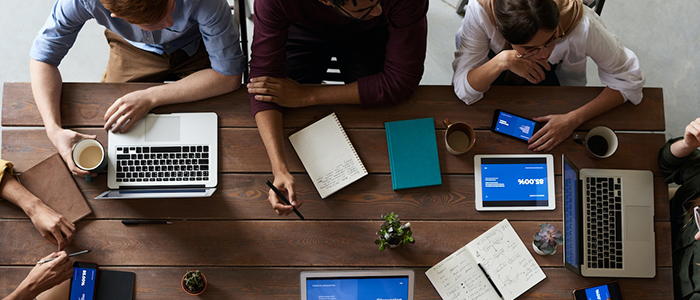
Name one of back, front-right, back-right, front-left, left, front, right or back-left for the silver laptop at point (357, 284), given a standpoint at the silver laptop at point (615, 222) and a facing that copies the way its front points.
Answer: back-right

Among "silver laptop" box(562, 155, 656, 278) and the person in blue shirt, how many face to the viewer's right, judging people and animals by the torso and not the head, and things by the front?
1

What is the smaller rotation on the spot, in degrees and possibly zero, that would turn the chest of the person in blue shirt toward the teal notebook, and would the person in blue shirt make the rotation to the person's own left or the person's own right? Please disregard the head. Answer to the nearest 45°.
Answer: approximately 45° to the person's own left

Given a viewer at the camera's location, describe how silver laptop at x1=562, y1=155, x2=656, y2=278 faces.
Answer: facing to the right of the viewer

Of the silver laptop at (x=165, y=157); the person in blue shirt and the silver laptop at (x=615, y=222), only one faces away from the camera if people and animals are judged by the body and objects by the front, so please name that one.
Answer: the silver laptop at (x=165, y=157)

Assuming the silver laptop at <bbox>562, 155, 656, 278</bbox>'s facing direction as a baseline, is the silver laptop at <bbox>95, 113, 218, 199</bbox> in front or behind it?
behind

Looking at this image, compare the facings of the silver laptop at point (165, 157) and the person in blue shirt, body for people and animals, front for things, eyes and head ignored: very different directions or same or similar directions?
very different directions

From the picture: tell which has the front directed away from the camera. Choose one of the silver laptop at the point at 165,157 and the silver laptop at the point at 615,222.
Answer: the silver laptop at the point at 165,157

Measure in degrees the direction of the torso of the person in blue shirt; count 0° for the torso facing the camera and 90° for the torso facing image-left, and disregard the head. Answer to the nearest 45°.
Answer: approximately 0°

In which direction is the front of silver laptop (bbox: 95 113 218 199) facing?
away from the camera

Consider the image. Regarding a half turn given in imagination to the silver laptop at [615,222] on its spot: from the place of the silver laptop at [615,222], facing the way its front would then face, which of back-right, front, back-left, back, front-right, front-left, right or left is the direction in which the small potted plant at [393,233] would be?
front-left

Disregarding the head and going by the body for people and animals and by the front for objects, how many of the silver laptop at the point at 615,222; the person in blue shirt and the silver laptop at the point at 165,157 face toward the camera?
1
